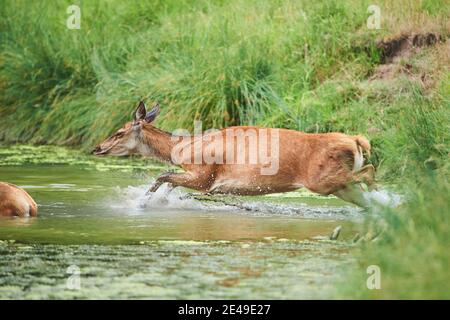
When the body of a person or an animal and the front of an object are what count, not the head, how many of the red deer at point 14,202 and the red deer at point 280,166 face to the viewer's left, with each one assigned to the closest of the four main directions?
2

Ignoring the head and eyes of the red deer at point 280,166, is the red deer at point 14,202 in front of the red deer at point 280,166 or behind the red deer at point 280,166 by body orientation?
in front

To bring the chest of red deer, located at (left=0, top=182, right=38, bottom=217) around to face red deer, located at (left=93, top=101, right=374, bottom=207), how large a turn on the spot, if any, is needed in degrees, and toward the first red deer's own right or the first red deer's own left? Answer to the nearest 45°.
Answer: approximately 180°

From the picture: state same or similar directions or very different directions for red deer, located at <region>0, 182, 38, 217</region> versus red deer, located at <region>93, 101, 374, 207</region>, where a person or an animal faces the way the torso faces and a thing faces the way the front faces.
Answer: same or similar directions

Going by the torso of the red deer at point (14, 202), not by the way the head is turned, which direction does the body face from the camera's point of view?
to the viewer's left

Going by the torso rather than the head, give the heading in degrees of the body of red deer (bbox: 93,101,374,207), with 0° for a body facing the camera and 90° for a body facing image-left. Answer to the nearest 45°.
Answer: approximately 90°
